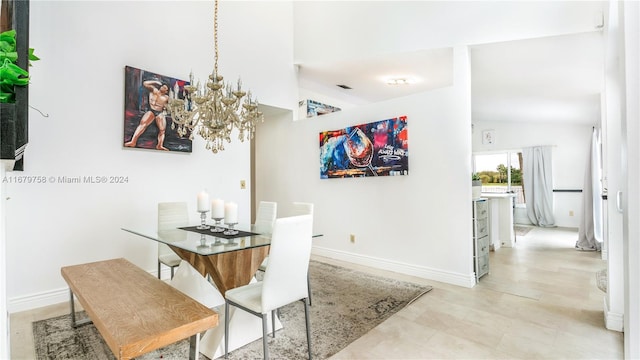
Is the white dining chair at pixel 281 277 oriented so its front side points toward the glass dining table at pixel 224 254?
yes

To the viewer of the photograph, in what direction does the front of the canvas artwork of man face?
facing the viewer and to the right of the viewer

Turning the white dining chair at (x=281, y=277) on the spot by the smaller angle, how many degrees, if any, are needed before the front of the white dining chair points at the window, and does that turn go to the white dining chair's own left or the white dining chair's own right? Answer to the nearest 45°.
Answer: approximately 90° to the white dining chair's own right

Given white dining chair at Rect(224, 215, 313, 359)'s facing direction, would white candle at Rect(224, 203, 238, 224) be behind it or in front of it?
in front

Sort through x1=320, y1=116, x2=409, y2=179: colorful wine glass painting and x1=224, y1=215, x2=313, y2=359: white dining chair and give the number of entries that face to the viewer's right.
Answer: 0

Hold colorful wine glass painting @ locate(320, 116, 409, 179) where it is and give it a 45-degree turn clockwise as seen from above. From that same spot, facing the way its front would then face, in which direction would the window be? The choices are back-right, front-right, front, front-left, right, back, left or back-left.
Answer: back-right

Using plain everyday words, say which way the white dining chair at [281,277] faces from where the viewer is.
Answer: facing away from the viewer and to the left of the viewer

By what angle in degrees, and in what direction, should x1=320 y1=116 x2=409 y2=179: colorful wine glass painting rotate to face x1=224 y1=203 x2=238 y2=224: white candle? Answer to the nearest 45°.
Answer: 0° — it already faces it

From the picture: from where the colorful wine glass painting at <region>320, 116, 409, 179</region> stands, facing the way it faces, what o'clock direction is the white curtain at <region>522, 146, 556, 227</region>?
The white curtain is roughly at 6 o'clock from the colorful wine glass painting.

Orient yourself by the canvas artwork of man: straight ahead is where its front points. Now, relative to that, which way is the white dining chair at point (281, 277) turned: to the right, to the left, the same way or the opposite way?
the opposite way
